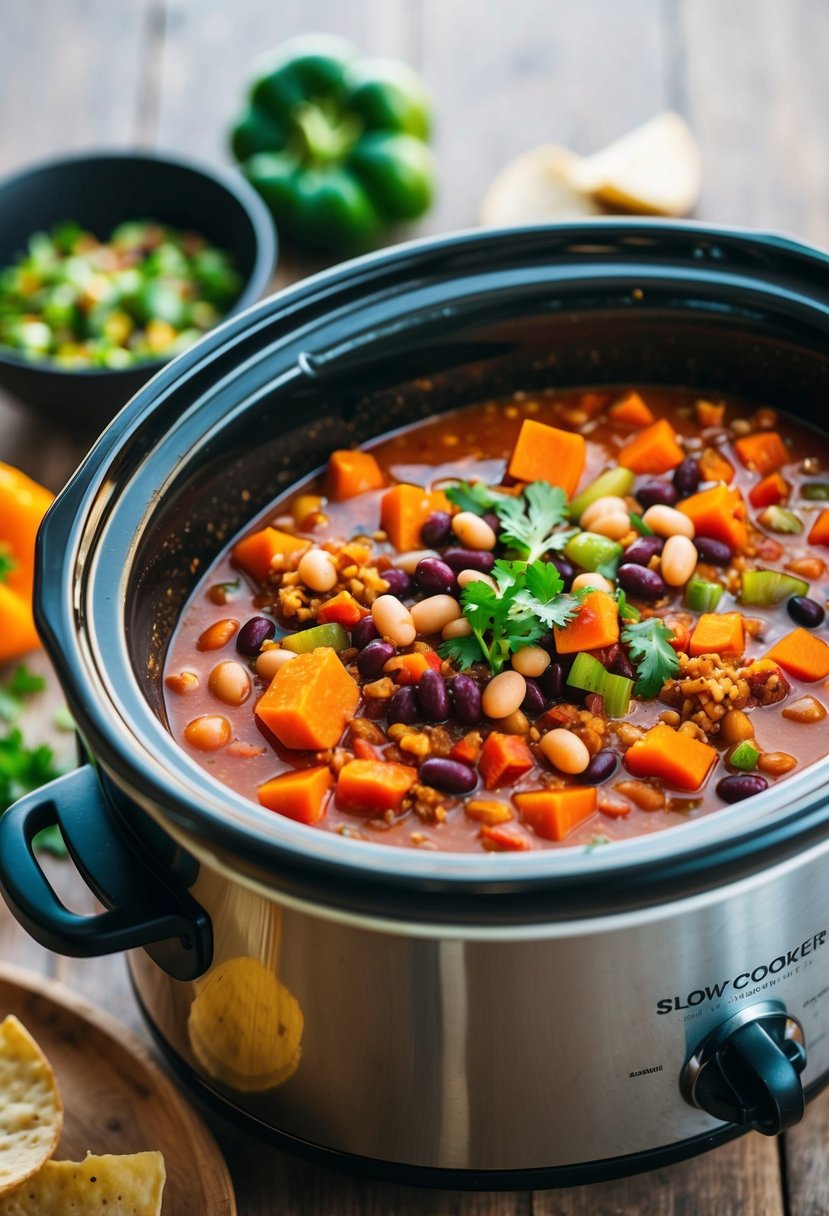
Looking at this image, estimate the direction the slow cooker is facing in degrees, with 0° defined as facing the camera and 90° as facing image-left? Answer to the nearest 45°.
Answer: approximately 315°

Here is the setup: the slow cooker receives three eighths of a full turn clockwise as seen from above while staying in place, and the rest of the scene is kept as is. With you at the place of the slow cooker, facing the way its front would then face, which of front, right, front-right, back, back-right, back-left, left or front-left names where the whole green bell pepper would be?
right
